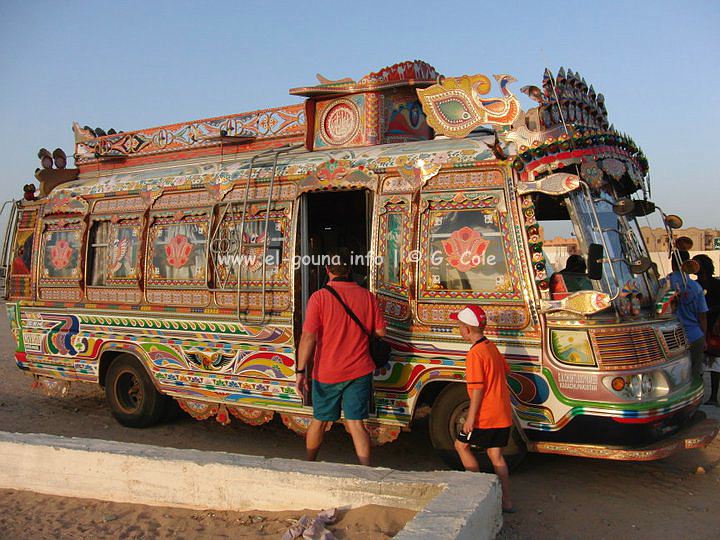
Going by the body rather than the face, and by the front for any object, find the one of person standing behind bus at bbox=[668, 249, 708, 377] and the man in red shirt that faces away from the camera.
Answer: the man in red shirt

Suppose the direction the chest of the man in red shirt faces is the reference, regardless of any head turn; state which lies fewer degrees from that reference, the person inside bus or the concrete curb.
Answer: the person inside bus

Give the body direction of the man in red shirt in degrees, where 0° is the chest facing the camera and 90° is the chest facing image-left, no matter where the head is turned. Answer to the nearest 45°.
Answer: approximately 180°

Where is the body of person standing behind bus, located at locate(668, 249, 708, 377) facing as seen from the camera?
to the viewer's left

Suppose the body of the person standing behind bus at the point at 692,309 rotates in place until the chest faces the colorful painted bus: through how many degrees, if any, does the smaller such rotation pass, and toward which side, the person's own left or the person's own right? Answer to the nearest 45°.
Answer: approximately 45° to the person's own left

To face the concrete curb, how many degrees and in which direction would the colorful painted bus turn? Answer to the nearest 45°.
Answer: approximately 90° to its right

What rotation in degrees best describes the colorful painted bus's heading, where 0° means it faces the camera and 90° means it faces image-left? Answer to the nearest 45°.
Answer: approximately 315°

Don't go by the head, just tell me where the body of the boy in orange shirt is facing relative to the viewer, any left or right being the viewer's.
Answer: facing away from the viewer and to the left of the viewer

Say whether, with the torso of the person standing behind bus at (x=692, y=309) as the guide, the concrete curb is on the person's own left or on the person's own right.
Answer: on the person's own left

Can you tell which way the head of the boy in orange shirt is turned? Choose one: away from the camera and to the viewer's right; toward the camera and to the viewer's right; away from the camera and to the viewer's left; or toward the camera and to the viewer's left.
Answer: away from the camera and to the viewer's left

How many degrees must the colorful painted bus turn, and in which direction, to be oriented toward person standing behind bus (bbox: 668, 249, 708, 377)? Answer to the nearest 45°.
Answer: approximately 45° to its left
